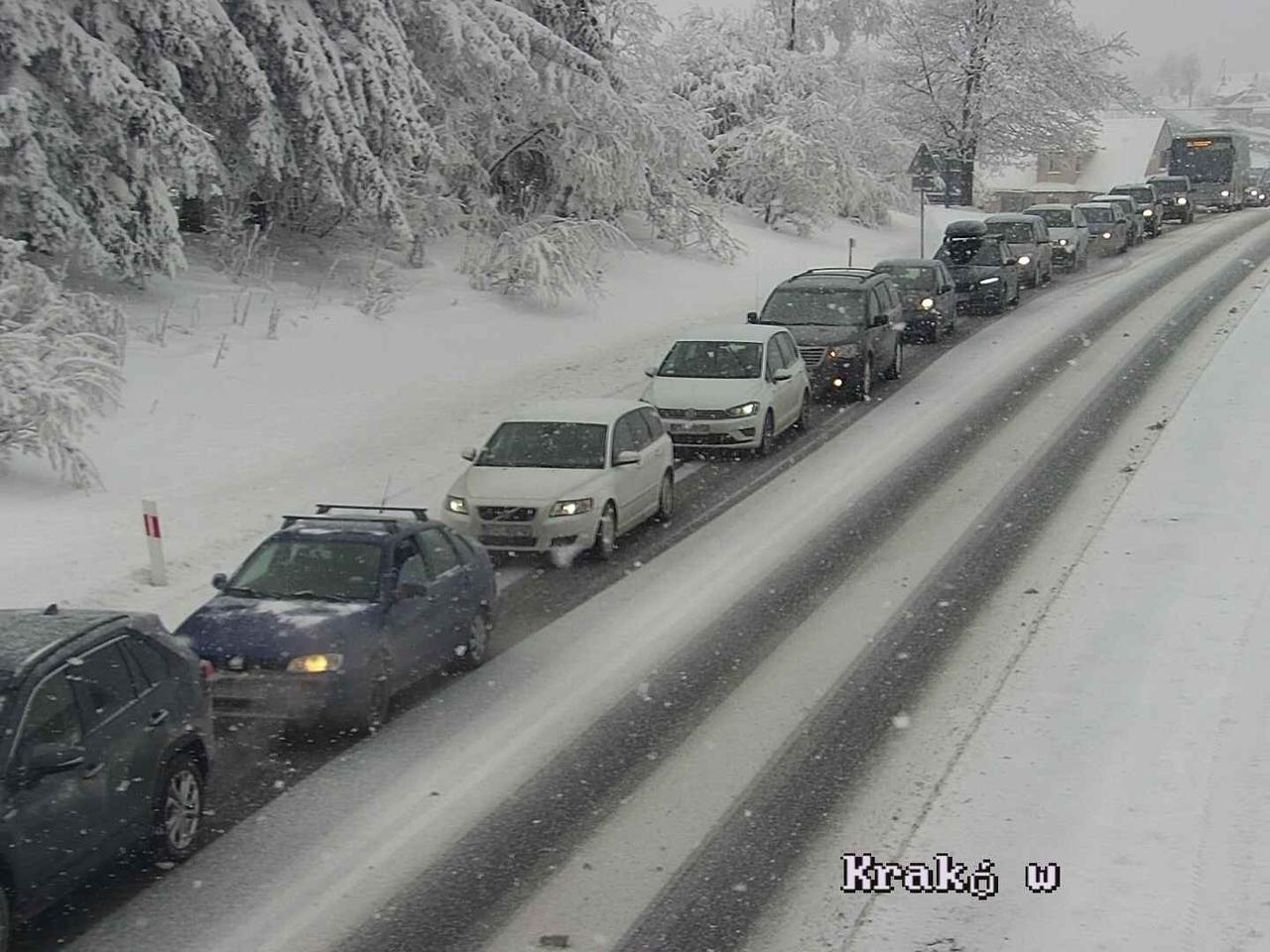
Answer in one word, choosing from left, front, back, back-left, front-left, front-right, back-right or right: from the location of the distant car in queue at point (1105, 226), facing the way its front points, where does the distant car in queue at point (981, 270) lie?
front-left

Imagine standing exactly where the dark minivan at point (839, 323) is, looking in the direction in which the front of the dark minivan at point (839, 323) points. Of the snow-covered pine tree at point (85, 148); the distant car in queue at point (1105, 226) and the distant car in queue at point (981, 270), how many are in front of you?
1

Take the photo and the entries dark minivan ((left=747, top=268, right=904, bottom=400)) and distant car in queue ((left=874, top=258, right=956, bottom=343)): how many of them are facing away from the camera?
0

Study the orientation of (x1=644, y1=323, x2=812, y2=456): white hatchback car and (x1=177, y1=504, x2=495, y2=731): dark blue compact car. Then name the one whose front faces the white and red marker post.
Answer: the white hatchback car

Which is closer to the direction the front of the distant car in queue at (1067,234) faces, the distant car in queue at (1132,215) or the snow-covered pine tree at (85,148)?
the snow-covered pine tree

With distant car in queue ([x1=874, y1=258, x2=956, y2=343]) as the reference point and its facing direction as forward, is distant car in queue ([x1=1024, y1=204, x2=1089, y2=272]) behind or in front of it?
behind

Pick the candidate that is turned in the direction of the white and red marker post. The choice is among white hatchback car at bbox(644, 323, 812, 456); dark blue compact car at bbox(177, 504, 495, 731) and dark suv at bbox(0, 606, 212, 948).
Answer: the white hatchback car

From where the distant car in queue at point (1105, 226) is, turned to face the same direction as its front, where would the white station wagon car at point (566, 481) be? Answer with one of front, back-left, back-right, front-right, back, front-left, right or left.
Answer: front-left

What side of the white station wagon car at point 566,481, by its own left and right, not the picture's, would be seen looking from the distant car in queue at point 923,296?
back

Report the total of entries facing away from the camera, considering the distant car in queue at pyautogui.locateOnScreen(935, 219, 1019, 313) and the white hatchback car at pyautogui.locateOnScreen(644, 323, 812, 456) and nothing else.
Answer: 0

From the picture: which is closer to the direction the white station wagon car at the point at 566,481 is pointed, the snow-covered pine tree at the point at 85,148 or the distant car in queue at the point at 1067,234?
the snow-covered pine tree

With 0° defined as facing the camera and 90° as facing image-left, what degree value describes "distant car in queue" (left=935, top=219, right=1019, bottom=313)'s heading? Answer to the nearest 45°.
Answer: approximately 45°

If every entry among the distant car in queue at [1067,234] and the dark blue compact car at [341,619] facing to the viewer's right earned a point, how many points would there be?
0

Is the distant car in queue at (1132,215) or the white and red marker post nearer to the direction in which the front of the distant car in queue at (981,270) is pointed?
the white and red marker post

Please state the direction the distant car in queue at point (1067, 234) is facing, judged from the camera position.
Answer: facing the viewer and to the left of the viewer
